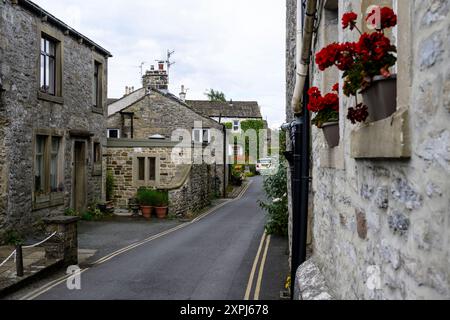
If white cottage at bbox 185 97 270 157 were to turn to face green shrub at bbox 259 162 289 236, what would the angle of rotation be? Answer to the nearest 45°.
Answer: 0° — it already faces it

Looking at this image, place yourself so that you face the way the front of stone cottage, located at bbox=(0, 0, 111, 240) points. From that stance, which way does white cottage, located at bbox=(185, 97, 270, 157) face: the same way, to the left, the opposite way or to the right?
to the right

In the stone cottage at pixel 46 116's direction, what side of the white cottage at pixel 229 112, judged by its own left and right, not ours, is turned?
front

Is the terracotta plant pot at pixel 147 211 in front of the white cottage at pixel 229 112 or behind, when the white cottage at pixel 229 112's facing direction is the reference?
in front

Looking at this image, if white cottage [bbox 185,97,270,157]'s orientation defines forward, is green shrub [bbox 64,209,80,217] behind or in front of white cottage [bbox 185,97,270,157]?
in front

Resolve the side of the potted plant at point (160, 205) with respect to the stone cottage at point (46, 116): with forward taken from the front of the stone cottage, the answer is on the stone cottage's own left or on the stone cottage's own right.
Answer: on the stone cottage's own left

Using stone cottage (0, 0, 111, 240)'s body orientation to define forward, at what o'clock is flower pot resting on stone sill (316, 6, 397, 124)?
The flower pot resting on stone sill is roughly at 1 o'clock from the stone cottage.

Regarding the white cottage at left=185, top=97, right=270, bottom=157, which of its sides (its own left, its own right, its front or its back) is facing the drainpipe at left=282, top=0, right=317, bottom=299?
front

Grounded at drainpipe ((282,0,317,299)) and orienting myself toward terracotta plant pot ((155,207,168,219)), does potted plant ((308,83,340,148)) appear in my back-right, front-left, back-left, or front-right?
back-left

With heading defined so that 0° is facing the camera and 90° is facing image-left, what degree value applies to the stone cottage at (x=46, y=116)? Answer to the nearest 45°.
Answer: approximately 315°
